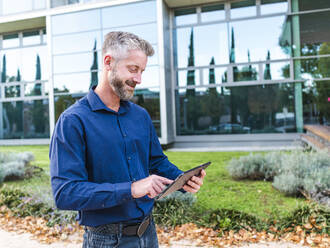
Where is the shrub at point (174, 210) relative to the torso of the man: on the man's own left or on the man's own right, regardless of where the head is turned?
on the man's own left

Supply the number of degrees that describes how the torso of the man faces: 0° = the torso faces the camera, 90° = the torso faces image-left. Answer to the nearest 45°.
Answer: approximately 315°

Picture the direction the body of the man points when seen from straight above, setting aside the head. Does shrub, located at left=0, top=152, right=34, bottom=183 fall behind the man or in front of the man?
behind

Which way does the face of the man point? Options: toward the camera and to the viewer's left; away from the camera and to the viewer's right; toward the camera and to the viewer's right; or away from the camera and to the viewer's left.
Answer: toward the camera and to the viewer's right

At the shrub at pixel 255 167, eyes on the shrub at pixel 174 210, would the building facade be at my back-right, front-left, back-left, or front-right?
back-right

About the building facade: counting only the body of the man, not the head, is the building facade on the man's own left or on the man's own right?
on the man's own left

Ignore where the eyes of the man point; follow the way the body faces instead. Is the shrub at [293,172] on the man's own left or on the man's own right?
on the man's own left

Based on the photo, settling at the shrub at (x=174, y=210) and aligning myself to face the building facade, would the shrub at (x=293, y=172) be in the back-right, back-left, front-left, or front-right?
front-right

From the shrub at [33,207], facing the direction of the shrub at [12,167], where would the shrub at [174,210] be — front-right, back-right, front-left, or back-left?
back-right

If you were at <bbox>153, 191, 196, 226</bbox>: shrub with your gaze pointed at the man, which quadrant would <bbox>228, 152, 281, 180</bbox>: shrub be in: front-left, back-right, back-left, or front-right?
back-left
